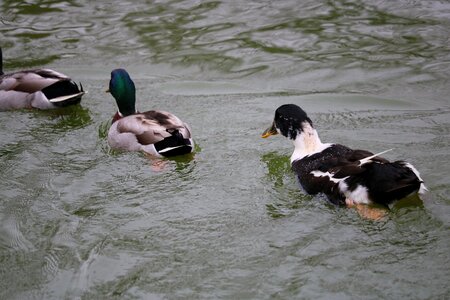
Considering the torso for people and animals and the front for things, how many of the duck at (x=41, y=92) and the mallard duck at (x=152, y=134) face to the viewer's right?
0

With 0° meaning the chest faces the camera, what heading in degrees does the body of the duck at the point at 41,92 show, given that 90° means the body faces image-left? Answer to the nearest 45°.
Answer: approximately 90°

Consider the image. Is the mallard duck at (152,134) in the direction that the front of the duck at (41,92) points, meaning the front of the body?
no

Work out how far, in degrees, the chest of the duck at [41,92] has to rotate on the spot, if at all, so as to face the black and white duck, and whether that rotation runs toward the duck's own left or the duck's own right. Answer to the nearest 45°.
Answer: approximately 135° to the duck's own left

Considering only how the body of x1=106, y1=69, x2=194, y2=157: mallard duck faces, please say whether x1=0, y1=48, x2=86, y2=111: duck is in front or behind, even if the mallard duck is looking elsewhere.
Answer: in front

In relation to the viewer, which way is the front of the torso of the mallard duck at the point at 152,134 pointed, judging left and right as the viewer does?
facing away from the viewer and to the left of the viewer

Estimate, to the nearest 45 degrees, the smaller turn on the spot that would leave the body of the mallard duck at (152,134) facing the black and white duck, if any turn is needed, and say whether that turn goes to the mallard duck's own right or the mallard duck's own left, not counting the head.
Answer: approximately 180°
